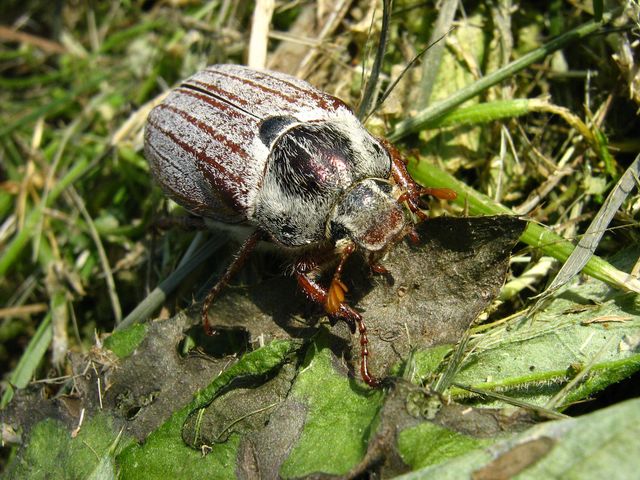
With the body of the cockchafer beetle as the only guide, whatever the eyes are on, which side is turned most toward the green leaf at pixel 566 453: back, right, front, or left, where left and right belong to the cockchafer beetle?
front

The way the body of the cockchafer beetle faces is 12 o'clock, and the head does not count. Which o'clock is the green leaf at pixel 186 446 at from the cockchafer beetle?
The green leaf is roughly at 2 o'clock from the cockchafer beetle.

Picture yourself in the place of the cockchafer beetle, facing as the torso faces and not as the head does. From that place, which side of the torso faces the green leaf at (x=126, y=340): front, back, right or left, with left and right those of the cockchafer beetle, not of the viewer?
right

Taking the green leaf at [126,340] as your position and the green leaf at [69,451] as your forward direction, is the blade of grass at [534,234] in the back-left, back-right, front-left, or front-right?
back-left

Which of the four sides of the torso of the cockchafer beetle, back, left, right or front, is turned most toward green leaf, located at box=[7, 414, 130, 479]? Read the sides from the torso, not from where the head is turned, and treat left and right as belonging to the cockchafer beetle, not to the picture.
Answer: right

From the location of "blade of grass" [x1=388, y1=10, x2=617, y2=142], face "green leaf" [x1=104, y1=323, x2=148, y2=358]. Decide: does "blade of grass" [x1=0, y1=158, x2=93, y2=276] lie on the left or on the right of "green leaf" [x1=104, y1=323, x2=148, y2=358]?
right

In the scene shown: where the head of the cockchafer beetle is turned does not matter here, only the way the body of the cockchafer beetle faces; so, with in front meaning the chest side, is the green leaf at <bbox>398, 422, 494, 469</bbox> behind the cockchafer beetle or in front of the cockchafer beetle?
in front

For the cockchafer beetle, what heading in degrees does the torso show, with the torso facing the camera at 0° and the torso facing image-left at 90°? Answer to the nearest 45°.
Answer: approximately 315°

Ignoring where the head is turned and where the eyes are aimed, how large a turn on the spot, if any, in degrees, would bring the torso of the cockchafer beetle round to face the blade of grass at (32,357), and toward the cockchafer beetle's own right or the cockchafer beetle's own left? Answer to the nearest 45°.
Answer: approximately 135° to the cockchafer beetle's own right

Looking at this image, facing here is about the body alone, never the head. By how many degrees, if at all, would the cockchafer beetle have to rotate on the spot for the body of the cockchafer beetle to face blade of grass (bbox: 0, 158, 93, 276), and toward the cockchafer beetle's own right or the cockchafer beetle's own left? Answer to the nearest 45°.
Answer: approximately 180°

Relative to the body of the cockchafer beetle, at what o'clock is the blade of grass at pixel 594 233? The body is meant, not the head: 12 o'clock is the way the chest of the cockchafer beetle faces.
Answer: The blade of grass is roughly at 11 o'clock from the cockchafer beetle.
